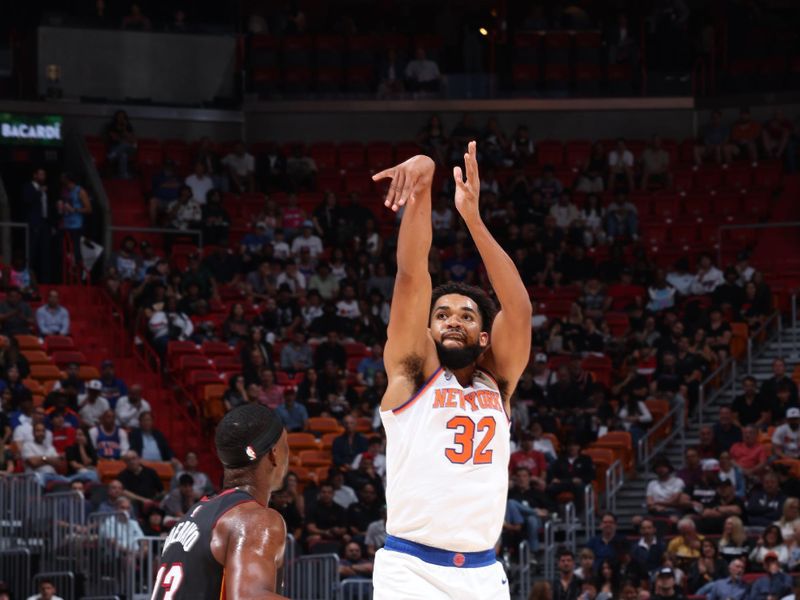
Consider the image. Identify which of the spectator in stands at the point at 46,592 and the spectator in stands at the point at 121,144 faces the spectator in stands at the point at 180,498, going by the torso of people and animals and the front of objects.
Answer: the spectator in stands at the point at 121,144

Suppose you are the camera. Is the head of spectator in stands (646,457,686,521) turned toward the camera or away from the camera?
toward the camera

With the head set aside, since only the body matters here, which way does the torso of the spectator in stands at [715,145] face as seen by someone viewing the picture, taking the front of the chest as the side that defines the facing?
toward the camera

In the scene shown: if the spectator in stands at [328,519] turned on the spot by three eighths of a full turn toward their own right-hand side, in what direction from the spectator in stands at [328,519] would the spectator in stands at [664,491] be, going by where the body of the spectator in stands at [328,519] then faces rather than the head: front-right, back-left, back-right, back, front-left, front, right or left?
back-right

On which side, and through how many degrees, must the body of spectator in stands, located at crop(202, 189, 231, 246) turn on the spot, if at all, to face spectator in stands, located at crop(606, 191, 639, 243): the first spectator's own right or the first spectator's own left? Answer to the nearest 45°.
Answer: approximately 90° to the first spectator's own left

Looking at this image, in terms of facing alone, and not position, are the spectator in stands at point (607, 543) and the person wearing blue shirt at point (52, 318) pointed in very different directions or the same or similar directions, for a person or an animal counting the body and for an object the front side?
same or similar directions

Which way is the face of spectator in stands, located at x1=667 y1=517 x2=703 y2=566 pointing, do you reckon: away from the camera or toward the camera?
toward the camera

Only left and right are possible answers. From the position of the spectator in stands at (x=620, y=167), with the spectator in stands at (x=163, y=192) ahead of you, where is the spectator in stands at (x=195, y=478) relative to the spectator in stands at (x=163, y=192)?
left

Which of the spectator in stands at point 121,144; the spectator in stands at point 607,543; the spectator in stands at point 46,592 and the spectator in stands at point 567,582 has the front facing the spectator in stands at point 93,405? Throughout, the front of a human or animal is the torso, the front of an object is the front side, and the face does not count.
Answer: the spectator in stands at point 121,144

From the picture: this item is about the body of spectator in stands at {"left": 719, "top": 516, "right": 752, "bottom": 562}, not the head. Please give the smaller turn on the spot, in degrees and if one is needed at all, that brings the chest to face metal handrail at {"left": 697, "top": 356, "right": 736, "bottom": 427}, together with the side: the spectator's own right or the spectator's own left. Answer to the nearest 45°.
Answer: approximately 135° to the spectator's own right

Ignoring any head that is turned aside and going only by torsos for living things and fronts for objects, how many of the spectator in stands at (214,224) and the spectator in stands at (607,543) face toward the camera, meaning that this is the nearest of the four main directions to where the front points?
2

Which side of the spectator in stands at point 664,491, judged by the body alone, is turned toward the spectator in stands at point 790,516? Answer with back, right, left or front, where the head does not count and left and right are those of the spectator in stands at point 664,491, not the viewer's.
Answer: left

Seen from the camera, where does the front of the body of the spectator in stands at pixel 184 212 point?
toward the camera

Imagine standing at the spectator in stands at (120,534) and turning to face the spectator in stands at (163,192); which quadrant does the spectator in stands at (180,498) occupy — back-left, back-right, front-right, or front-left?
front-right

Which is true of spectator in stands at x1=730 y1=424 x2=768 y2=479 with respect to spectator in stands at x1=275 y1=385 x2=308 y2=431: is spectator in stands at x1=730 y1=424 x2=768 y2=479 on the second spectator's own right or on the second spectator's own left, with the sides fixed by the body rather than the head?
on the second spectator's own left

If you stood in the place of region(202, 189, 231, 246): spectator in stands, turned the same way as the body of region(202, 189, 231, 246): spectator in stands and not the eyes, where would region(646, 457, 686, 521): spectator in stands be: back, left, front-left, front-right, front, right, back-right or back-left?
front-left

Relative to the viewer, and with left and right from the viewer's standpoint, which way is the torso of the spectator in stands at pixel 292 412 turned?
facing the viewer

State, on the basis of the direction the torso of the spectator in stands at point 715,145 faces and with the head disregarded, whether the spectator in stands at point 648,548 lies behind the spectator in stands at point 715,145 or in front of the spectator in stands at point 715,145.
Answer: in front

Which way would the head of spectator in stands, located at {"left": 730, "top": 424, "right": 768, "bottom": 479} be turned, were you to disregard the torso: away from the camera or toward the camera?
toward the camera
